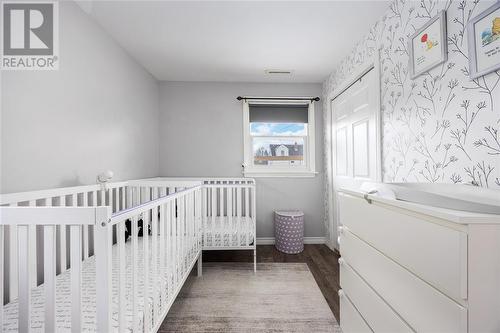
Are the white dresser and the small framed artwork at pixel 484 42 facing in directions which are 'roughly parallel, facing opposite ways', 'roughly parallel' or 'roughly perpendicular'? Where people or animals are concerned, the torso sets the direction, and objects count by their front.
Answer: roughly parallel

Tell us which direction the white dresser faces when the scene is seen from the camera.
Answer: facing the viewer and to the left of the viewer

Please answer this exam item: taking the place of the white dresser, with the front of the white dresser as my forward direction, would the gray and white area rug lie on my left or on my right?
on my right

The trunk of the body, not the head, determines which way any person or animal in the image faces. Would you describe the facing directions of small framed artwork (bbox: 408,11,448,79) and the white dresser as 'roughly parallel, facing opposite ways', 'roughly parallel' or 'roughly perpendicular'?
roughly parallel

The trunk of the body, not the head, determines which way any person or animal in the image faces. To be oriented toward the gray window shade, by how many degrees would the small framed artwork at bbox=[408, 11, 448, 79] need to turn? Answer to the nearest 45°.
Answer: approximately 90° to its right

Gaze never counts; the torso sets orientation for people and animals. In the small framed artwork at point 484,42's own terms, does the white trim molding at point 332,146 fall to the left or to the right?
on its right

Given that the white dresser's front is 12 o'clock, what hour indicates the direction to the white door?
The white door is roughly at 4 o'clock from the white dresser.

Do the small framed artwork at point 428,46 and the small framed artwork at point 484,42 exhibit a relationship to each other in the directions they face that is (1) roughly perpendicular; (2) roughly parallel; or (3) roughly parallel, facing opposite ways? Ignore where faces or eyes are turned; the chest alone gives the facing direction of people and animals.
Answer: roughly parallel

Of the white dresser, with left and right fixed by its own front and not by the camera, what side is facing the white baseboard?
right

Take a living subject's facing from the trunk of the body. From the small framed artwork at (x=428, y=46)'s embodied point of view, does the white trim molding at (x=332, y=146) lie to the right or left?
on its right

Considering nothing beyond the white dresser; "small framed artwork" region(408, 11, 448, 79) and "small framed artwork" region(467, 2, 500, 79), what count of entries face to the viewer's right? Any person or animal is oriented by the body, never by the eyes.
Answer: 0

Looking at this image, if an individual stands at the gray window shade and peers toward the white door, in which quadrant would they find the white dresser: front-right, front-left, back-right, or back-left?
front-right

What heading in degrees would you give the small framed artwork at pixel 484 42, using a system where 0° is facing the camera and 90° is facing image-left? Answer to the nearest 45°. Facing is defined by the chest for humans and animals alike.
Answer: approximately 45°

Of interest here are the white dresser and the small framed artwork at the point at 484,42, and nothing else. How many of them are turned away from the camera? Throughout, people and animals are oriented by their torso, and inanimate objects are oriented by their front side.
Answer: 0
